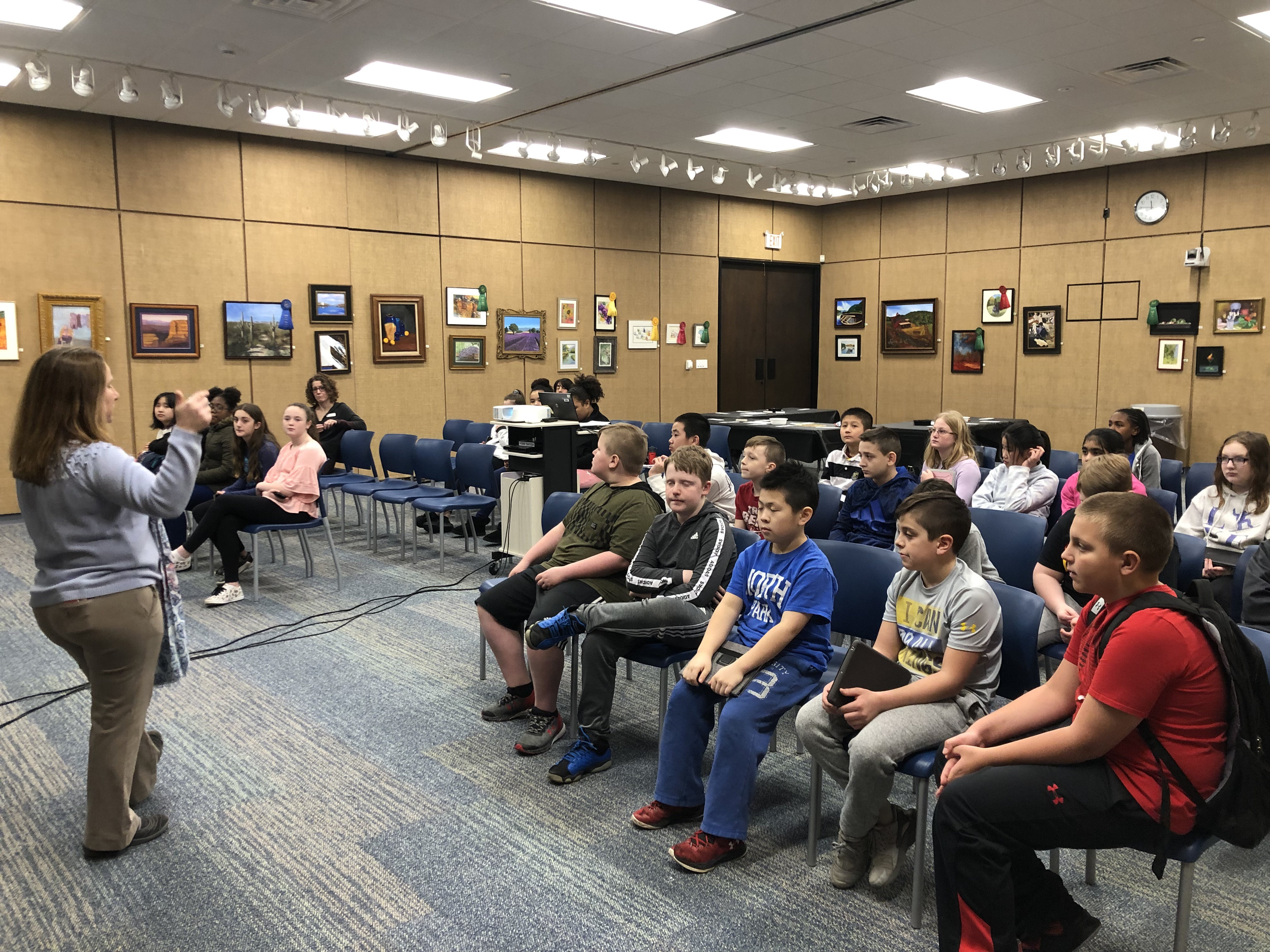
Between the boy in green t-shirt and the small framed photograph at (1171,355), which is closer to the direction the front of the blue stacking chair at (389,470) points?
the boy in green t-shirt

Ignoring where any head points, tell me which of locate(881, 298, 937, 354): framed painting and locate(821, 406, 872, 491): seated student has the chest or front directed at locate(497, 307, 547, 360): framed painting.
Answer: locate(881, 298, 937, 354): framed painting

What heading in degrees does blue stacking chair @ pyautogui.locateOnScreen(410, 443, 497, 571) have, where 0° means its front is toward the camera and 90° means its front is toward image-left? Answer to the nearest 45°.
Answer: approximately 45°

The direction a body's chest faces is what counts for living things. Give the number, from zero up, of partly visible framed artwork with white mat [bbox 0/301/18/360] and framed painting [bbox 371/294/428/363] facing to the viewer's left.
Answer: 0

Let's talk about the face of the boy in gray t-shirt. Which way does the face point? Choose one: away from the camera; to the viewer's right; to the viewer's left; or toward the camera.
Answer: to the viewer's left

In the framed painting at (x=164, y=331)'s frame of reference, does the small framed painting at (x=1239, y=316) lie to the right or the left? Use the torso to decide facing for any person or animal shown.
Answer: on its left

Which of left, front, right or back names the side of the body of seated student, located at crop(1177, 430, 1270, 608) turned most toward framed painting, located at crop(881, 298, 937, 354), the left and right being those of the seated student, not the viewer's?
right

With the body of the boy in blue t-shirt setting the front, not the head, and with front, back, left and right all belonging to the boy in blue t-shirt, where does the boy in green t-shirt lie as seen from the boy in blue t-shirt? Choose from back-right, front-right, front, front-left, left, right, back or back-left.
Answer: right

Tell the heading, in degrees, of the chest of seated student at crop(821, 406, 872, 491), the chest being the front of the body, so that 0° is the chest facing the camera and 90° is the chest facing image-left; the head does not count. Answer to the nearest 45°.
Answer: approximately 45°

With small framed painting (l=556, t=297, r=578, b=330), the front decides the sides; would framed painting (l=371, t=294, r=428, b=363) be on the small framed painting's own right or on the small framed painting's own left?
on the small framed painting's own right

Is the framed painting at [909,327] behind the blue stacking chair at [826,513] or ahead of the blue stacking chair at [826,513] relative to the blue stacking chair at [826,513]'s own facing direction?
behind

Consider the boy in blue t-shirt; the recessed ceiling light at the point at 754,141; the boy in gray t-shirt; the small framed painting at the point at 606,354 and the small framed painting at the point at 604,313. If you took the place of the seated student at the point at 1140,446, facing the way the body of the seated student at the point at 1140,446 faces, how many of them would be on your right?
3

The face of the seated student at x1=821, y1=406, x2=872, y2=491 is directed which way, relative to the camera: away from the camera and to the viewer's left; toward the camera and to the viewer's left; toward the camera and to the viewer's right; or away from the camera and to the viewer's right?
toward the camera and to the viewer's left

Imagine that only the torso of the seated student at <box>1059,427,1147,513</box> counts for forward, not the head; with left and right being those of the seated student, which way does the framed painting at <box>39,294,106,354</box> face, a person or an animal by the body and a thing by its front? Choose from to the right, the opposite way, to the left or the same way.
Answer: to the left

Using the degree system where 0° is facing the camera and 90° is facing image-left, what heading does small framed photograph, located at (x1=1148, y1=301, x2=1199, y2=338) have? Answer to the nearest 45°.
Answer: approximately 0°

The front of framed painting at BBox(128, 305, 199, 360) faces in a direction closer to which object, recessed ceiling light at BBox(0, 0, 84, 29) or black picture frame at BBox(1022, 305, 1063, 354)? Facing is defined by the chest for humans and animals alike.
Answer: the recessed ceiling light

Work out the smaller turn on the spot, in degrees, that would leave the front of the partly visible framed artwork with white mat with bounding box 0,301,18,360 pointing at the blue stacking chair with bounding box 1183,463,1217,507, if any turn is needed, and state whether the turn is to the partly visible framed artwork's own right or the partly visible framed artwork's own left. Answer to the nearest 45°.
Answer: approximately 45° to the partly visible framed artwork's own left

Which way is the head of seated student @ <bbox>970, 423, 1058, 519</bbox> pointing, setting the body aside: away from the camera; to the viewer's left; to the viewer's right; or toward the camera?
to the viewer's left

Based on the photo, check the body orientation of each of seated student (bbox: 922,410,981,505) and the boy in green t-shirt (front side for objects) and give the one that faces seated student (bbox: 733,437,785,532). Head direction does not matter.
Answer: seated student (bbox: 922,410,981,505)
